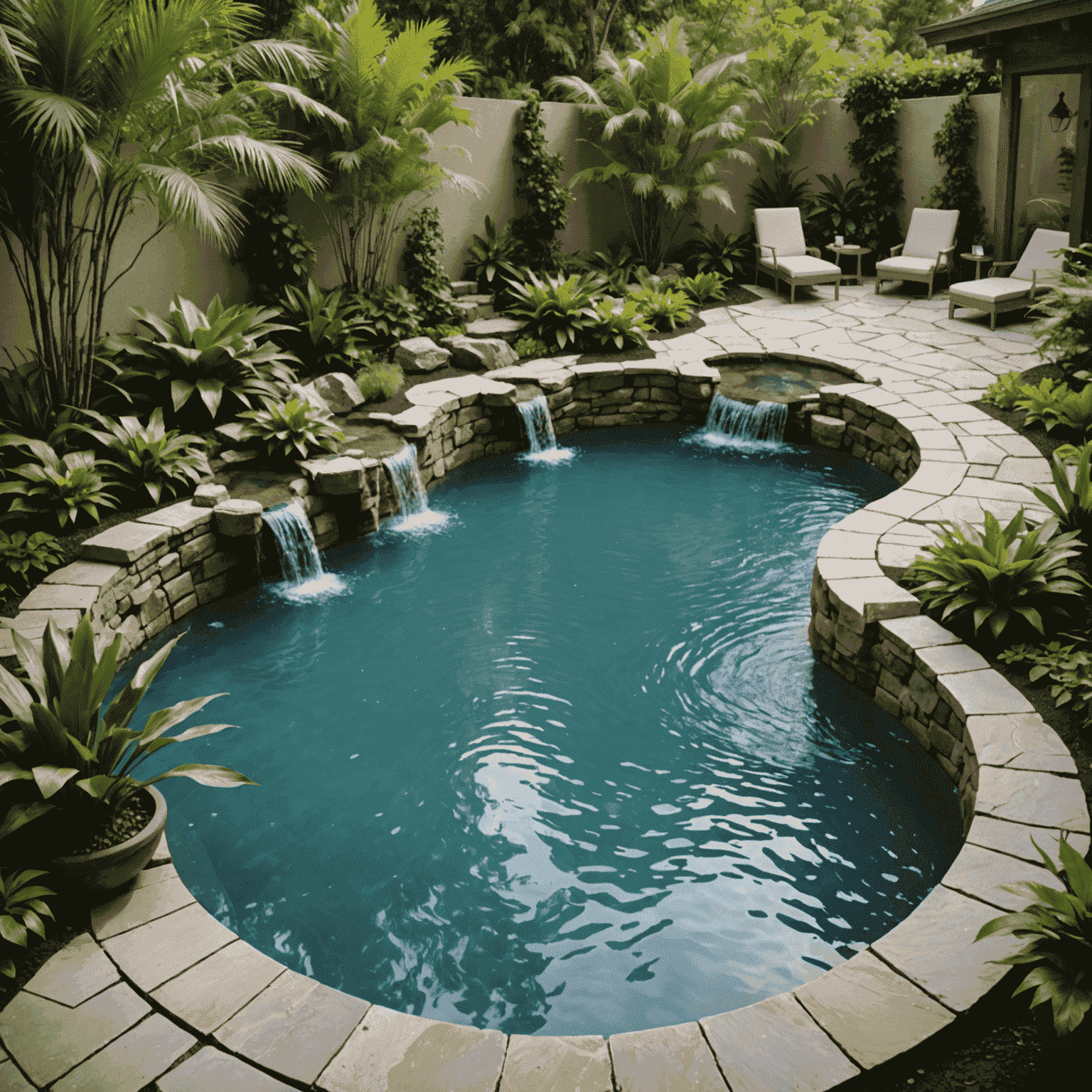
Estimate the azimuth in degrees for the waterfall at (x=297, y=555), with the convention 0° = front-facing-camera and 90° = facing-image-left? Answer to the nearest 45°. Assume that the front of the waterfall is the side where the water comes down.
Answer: approximately 315°

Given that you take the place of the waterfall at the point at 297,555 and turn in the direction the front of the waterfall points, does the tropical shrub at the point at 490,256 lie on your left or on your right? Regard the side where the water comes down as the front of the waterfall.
on your left

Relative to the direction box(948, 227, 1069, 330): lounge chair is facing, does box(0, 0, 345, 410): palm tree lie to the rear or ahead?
ahead

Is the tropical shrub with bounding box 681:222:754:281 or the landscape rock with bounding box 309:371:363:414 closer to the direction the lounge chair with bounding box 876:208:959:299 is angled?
the landscape rock

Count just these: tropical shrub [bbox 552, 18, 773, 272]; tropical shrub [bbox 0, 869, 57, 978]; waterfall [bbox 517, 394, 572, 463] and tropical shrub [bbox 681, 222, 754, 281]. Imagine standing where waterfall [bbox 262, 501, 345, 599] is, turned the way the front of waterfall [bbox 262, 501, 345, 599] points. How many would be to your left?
3

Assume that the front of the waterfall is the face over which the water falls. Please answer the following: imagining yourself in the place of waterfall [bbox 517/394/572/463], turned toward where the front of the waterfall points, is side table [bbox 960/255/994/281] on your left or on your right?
on your left

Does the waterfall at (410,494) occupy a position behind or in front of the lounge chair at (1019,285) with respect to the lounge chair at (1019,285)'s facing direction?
in front

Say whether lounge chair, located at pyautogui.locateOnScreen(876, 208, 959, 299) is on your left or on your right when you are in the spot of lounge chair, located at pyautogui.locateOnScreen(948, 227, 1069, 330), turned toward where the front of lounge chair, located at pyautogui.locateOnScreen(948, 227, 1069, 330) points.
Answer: on your right

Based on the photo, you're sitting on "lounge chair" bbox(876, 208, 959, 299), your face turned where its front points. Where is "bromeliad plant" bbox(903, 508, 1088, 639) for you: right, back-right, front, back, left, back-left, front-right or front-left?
front-left

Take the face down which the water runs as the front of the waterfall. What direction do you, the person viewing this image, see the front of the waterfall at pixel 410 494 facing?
facing the viewer and to the right of the viewer

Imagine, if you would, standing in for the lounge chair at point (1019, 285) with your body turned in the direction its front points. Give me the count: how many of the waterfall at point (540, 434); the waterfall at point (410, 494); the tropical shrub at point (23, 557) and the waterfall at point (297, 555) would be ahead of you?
4
